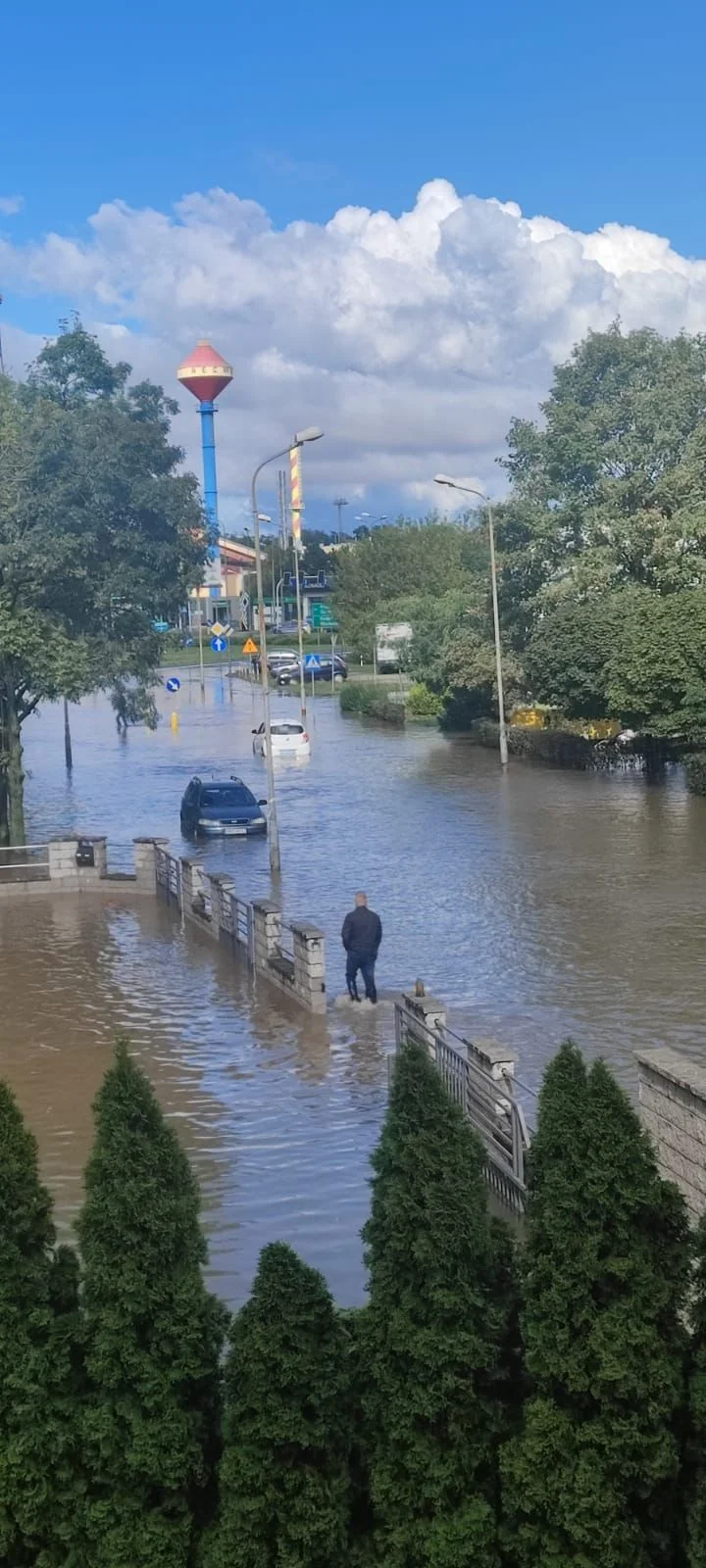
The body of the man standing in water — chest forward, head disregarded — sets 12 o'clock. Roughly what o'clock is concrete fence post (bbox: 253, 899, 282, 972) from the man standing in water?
The concrete fence post is roughly at 11 o'clock from the man standing in water.

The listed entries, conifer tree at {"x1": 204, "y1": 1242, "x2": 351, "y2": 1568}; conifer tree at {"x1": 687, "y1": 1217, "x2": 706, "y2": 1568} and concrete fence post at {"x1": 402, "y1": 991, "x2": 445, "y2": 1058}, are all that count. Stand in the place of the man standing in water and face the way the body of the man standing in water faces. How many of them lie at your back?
3

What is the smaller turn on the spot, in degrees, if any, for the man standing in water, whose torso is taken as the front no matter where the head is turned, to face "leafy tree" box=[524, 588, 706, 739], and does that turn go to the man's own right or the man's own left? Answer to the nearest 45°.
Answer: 0° — they already face it

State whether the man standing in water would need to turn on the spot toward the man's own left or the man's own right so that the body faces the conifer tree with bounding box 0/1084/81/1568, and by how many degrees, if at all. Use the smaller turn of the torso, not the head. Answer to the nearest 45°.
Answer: approximately 180°

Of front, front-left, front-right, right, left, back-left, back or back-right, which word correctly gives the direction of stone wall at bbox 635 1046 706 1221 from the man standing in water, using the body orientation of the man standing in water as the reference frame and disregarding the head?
back

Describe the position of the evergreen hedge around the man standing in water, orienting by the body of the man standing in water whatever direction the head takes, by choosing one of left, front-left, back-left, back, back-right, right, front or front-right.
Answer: back

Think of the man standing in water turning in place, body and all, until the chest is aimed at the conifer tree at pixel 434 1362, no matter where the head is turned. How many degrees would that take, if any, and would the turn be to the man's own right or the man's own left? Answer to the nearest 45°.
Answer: approximately 180°

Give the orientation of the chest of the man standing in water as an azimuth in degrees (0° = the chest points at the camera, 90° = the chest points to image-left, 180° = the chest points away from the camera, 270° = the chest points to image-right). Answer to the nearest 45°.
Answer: approximately 180°

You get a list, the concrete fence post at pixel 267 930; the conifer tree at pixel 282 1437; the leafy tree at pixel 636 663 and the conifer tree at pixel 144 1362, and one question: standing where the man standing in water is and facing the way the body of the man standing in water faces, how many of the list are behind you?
2

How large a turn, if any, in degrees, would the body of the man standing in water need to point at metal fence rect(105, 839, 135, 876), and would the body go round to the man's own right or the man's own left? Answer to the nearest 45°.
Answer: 0° — they already face it

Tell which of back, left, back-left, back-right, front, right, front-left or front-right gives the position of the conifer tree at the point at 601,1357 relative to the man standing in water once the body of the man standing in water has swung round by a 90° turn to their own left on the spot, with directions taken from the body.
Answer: left

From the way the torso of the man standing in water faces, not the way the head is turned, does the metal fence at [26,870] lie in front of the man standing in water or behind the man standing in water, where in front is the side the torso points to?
in front

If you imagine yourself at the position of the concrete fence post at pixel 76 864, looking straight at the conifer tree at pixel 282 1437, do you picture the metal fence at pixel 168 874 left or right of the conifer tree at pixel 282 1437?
left

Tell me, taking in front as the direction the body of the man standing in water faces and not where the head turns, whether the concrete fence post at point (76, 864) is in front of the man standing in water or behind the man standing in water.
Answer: in front

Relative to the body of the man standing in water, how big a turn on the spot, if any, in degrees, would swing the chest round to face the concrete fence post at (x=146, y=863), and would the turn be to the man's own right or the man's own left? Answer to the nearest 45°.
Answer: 0° — they already face it

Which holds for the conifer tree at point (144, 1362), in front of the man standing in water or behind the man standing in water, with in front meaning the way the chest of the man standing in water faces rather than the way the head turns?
behind

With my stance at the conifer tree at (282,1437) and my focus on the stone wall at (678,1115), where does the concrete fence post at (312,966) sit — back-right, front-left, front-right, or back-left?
front-left
